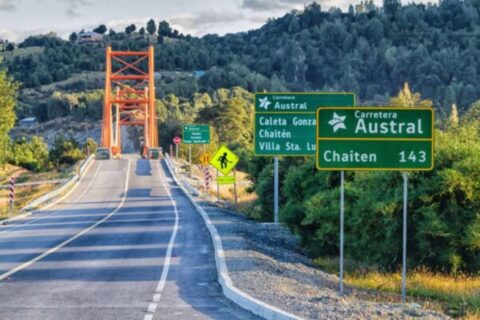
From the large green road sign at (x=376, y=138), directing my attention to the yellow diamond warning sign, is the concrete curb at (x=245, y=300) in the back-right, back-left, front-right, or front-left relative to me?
back-left

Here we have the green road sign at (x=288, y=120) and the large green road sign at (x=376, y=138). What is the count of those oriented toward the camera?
2

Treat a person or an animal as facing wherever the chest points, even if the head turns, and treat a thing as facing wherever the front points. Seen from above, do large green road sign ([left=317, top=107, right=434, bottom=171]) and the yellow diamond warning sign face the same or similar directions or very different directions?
same or similar directions

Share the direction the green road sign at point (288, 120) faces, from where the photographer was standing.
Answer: facing the viewer

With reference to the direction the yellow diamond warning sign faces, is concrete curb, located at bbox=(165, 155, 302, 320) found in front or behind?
in front

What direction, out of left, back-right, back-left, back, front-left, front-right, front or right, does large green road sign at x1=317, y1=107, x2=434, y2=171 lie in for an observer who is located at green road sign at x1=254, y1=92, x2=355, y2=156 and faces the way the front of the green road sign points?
front

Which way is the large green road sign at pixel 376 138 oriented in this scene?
toward the camera

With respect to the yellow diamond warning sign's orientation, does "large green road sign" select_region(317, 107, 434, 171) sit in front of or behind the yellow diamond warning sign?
in front

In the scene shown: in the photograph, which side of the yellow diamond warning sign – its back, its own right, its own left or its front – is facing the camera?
front

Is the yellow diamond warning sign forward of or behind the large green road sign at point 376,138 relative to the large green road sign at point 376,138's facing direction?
behind

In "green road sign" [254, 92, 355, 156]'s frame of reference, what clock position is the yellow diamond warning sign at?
The yellow diamond warning sign is roughly at 5 o'clock from the green road sign.

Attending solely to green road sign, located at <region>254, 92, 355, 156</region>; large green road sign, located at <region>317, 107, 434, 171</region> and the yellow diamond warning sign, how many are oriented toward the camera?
3
